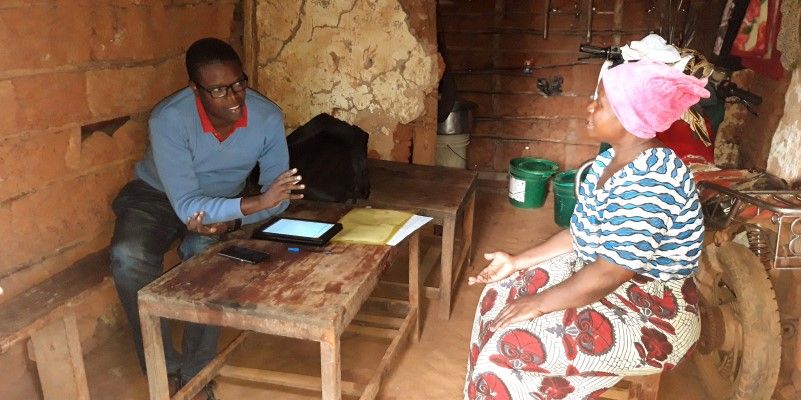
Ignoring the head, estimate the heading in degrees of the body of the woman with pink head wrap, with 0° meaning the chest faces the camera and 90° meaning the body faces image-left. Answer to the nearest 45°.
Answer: approximately 90°

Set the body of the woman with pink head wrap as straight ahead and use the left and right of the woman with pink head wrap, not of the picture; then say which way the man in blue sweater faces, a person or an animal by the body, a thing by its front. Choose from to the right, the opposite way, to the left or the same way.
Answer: the opposite way

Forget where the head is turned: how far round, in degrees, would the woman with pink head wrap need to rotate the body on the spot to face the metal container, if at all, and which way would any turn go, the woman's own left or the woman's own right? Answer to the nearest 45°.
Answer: approximately 90° to the woman's own right

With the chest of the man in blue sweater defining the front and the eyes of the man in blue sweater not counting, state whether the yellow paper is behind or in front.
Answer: in front

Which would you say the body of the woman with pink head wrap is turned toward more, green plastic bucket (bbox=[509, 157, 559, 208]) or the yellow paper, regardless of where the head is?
the yellow paper

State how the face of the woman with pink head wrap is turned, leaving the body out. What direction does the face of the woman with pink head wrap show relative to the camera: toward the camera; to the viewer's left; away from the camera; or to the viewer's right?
to the viewer's left

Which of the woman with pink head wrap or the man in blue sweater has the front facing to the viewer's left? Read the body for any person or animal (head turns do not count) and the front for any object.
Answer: the woman with pink head wrap

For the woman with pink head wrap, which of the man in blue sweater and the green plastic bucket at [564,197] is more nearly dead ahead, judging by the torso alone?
the man in blue sweater

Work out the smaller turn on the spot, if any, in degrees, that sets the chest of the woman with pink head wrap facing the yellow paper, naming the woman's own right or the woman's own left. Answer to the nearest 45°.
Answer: approximately 45° to the woman's own right

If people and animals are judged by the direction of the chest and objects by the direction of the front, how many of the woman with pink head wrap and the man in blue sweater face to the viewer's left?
1

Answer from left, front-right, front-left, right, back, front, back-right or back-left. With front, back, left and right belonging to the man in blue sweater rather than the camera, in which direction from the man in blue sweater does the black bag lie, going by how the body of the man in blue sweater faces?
left

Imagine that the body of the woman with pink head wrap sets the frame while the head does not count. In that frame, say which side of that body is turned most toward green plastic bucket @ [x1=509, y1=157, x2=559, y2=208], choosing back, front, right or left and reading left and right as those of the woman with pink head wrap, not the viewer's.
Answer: right

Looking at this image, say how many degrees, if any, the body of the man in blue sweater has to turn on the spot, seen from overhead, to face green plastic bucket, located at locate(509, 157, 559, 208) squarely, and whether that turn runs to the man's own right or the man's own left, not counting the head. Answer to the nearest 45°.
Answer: approximately 90° to the man's own left

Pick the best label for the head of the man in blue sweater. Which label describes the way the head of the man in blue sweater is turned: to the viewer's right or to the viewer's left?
to the viewer's right

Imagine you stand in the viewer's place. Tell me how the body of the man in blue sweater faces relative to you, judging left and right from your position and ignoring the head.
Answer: facing the viewer and to the right of the viewer
